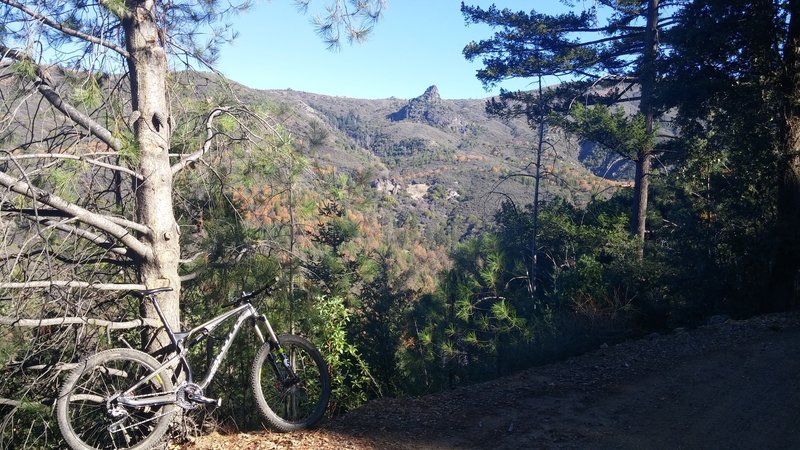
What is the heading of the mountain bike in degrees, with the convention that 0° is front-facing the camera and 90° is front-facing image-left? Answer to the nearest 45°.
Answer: approximately 270°
